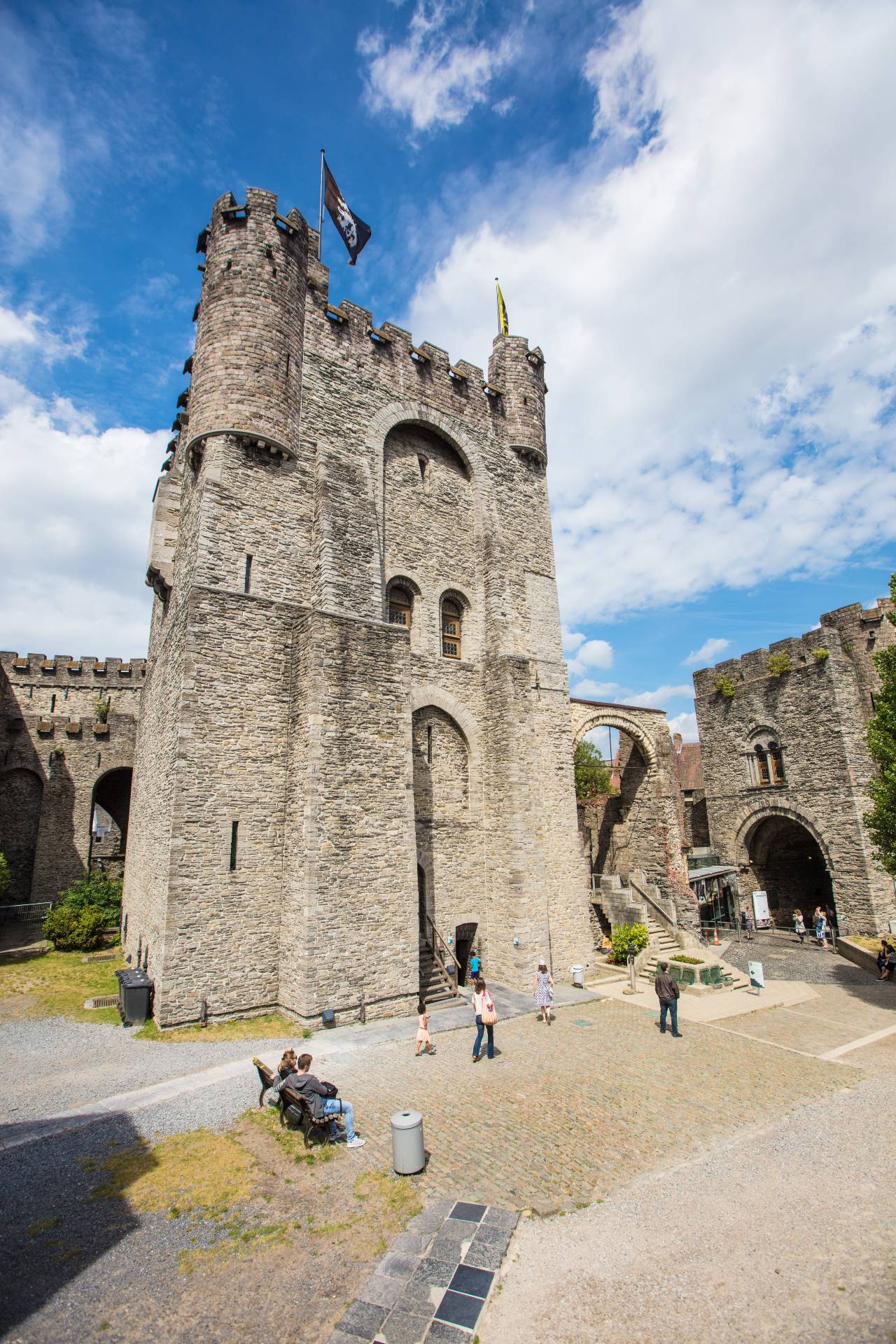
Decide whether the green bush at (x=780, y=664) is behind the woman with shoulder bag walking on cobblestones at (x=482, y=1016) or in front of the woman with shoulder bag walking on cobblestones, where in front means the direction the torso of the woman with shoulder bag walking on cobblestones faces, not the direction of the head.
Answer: in front

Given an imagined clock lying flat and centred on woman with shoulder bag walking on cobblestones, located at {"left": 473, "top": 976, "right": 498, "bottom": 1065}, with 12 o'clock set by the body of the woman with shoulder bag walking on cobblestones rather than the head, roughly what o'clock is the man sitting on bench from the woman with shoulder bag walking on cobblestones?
The man sitting on bench is roughly at 7 o'clock from the woman with shoulder bag walking on cobblestones.

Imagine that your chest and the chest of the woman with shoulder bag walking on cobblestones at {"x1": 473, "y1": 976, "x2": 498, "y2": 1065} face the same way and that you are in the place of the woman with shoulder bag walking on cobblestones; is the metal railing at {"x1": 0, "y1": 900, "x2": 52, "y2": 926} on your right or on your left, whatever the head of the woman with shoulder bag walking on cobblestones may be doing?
on your left

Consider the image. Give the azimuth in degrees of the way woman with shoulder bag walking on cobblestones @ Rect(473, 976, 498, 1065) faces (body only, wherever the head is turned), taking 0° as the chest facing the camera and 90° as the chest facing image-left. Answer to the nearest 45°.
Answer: approximately 180°

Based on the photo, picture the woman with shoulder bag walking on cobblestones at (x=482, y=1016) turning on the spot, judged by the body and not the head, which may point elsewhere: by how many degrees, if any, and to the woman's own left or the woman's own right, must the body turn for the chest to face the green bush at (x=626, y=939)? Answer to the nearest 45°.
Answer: approximately 45° to the woman's own right

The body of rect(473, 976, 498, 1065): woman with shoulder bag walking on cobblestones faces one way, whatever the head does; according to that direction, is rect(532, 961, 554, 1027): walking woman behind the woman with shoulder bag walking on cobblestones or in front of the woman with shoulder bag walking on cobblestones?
in front

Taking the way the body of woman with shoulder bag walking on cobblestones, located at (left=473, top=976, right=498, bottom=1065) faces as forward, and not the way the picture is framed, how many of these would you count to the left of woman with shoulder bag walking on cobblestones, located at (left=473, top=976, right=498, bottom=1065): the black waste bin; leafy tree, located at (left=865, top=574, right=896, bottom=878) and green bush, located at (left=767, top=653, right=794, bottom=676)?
1

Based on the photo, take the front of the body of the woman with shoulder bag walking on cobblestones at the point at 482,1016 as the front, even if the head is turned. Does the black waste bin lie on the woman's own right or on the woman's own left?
on the woman's own left

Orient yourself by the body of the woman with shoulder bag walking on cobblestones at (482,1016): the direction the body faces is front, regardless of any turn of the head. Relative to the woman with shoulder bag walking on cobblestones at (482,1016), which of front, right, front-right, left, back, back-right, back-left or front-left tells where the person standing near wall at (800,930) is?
front-right

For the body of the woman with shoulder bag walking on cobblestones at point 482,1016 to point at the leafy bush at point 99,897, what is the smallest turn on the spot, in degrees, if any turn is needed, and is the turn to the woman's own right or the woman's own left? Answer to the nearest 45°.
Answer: approximately 45° to the woman's own left
